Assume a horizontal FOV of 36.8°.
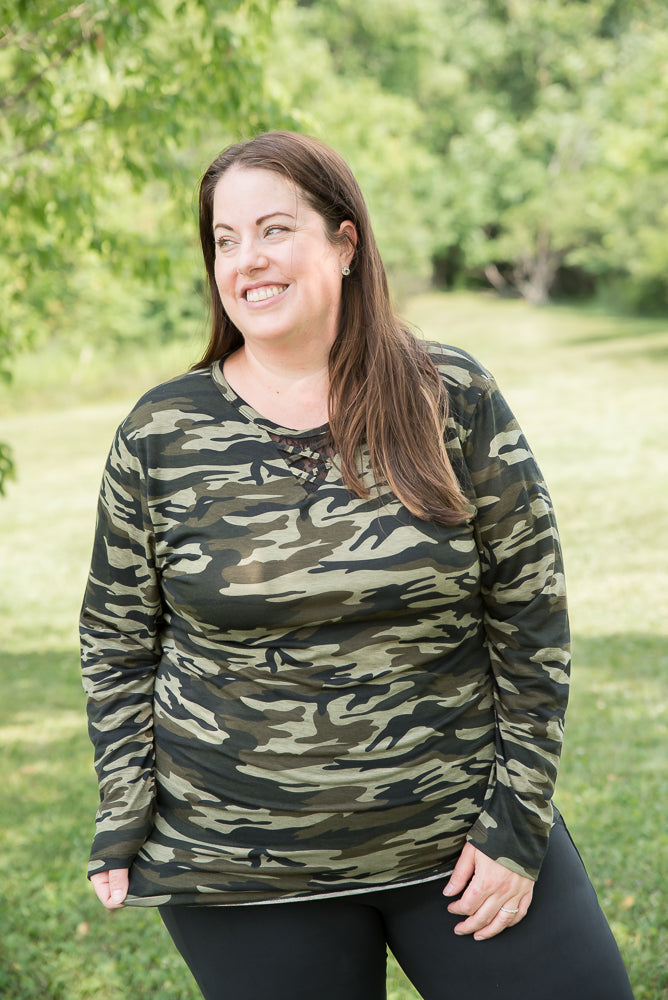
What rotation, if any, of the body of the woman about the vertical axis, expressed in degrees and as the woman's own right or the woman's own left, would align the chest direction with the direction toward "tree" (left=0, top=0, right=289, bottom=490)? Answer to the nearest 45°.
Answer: approximately 180°

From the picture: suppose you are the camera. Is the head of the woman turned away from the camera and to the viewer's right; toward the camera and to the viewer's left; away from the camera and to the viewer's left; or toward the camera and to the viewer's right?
toward the camera and to the viewer's left

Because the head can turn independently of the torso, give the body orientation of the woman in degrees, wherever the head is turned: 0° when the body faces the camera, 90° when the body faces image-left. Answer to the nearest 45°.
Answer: approximately 0°
